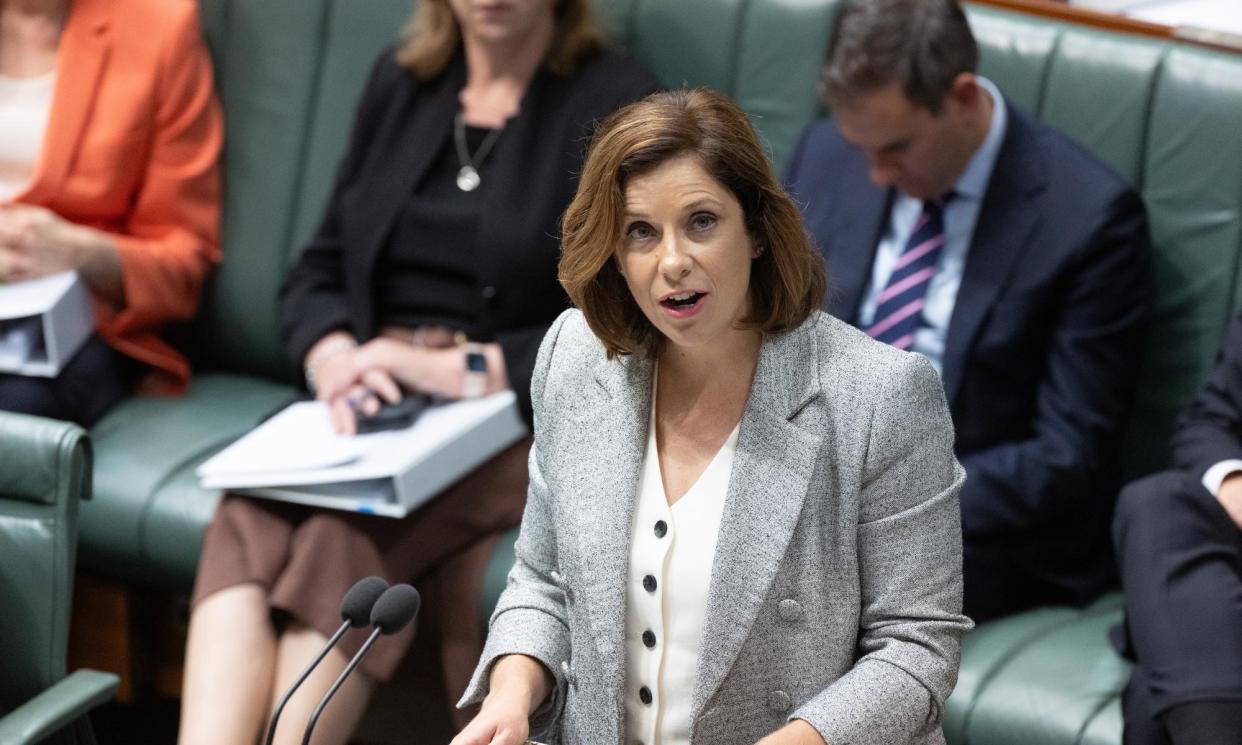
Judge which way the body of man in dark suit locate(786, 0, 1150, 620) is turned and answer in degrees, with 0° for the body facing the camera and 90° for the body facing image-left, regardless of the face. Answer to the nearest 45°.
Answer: approximately 45°

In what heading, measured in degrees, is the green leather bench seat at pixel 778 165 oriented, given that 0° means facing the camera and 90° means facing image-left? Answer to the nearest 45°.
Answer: approximately 45°

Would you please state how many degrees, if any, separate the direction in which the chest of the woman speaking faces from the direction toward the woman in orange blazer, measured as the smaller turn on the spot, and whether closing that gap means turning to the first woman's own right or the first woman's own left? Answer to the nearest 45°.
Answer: approximately 90° to the first woman's own right
